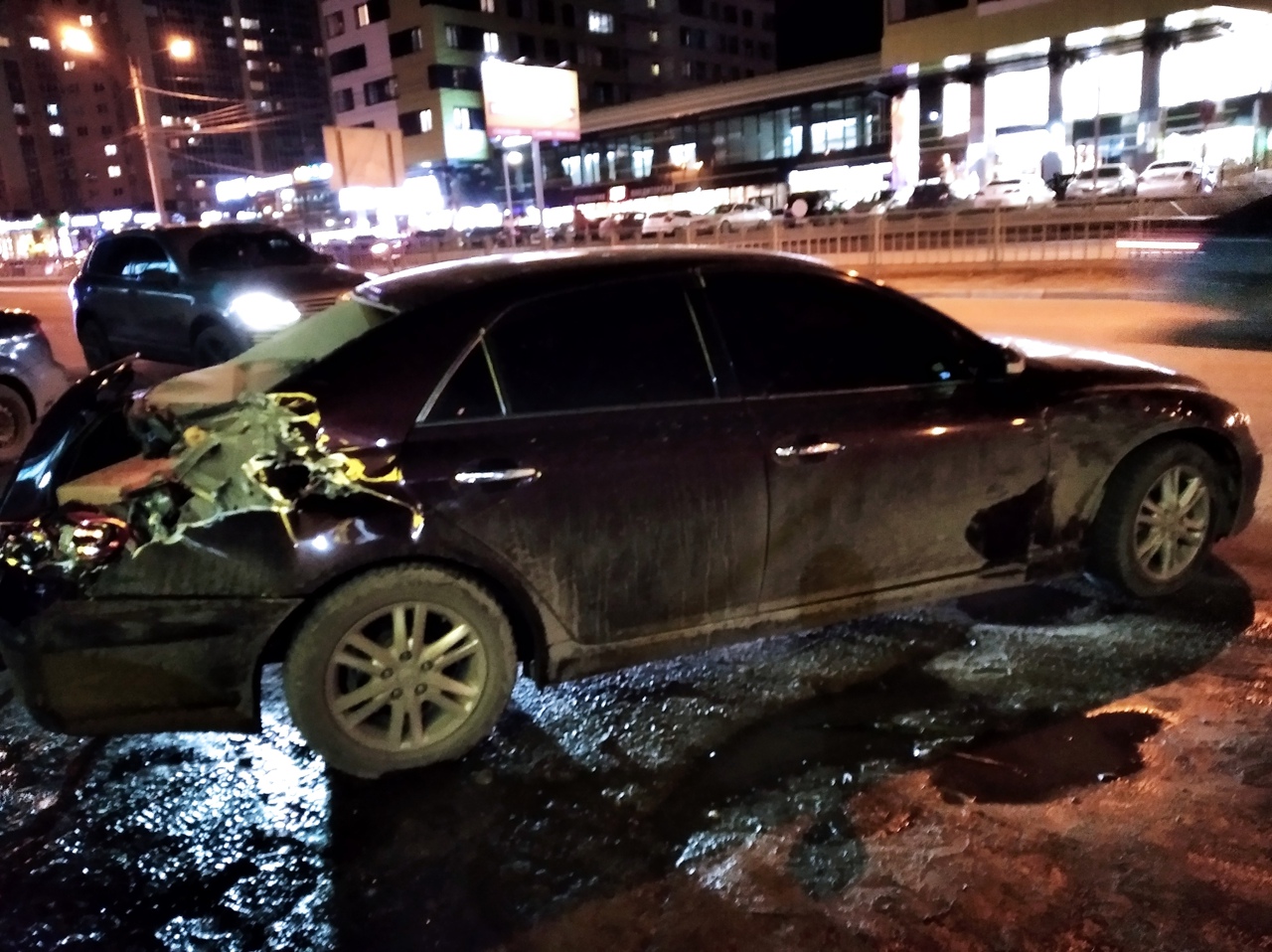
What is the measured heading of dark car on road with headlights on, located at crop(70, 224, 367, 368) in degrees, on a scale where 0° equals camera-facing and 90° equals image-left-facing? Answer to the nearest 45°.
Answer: approximately 315°

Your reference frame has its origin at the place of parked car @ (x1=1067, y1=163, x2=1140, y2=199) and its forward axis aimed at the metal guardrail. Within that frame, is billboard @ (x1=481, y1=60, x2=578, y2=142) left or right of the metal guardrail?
right

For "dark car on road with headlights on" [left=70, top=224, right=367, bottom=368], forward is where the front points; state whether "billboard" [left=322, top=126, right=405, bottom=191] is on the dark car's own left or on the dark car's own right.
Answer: on the dark car's own left

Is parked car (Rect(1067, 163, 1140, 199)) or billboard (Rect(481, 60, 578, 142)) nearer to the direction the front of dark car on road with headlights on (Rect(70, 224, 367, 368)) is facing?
the parked car

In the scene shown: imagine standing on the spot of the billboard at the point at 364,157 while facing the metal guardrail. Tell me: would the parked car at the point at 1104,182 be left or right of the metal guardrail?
left

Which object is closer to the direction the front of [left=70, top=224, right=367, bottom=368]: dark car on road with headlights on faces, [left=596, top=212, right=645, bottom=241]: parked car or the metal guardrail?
the metal guardrail

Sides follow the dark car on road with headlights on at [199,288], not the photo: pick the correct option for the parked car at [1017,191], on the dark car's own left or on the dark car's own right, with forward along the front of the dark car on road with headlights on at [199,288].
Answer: on the dark car's own left

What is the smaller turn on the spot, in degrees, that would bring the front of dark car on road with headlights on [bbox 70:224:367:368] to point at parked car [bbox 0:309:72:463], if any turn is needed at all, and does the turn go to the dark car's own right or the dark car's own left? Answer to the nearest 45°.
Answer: approximately 90° to the dark car's own right

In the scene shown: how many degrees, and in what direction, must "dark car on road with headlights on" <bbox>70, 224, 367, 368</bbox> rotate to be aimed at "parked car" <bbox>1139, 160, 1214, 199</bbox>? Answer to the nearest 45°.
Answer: approximately 90° to its left
